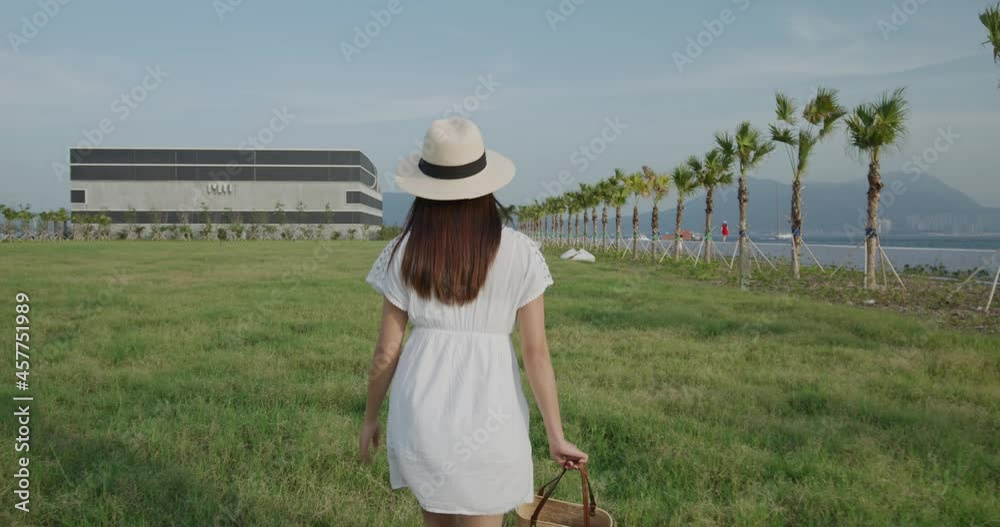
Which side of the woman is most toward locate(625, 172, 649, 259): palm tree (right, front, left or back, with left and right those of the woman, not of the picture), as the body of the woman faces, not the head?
front

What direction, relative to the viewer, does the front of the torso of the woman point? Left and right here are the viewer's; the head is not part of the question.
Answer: facing away from the viewer

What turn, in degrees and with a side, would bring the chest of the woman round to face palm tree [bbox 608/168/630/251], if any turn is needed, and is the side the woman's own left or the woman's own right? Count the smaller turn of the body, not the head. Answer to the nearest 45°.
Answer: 0° — they already face it

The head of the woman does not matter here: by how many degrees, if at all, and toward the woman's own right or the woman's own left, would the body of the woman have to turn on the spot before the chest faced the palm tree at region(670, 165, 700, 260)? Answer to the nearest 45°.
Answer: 0° — they already face it

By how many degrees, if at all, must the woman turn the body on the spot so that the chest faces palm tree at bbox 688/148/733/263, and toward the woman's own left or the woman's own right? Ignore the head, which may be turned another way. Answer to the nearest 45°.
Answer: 0° — they already face it

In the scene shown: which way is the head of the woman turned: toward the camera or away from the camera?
away from the camera

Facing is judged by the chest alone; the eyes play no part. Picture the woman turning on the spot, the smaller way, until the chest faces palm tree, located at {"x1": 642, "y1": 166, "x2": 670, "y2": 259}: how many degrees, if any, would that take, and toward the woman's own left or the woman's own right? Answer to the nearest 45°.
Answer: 0° — they already face it
